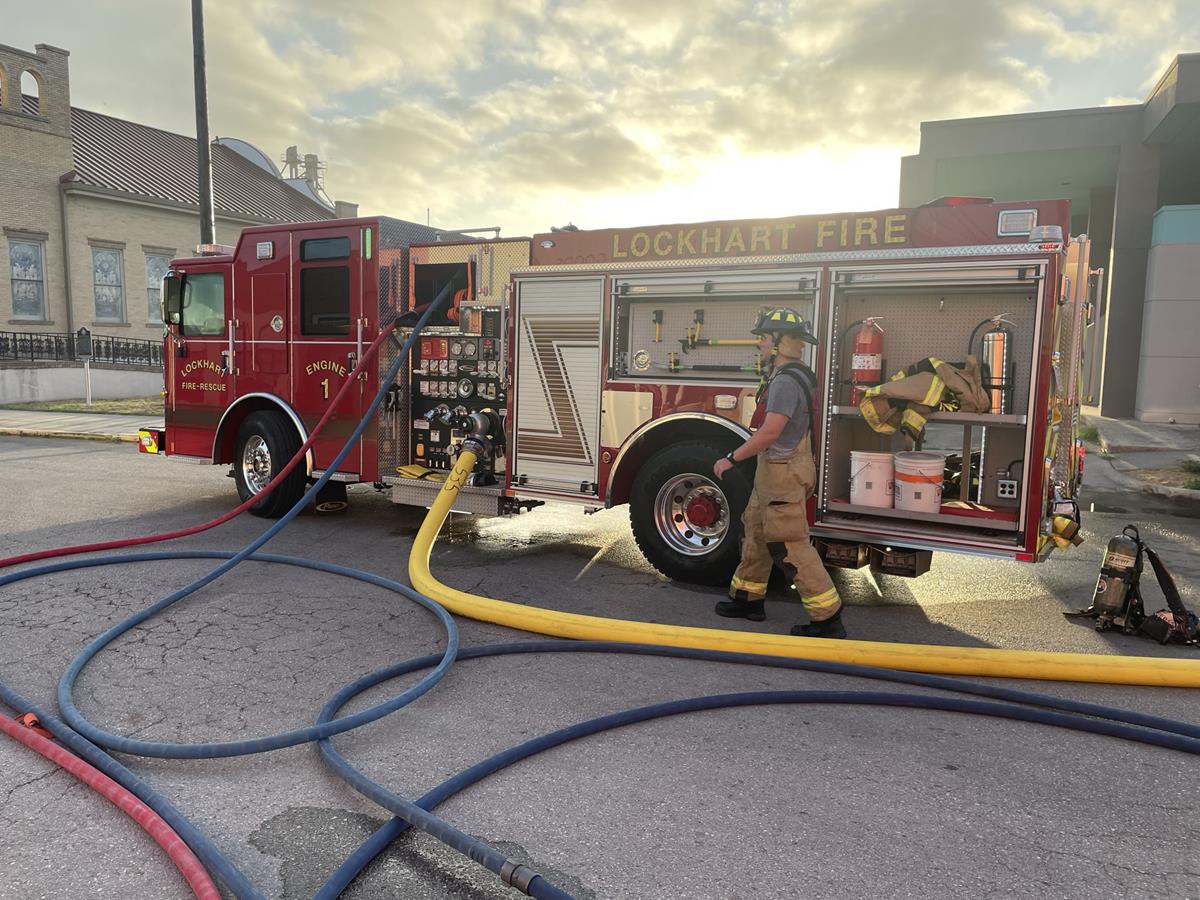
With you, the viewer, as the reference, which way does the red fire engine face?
facing away from the viewer and to the left of the viewer

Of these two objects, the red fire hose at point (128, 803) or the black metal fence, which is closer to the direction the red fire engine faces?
the black metal fence

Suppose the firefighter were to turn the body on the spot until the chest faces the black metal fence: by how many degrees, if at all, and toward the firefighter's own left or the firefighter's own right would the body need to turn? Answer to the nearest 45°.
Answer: approximately 45° to the firefighter's own right

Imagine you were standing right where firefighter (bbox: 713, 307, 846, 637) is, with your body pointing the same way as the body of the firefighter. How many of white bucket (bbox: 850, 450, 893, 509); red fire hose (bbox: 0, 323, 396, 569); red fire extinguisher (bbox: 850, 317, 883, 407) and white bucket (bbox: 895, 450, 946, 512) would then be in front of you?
1

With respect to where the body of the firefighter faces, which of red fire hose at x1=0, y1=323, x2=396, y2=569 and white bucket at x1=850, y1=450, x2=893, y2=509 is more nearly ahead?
the red fire hose

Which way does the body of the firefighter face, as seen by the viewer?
to the viewer's left

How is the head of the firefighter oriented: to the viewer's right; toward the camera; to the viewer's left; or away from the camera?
to the viewer's left

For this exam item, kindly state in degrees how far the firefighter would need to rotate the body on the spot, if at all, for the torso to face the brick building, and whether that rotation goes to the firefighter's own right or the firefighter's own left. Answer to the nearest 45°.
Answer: approximately 45° to the firefighter's own right

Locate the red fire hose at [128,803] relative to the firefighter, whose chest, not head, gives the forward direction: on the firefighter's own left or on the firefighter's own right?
on the firefighter's own left

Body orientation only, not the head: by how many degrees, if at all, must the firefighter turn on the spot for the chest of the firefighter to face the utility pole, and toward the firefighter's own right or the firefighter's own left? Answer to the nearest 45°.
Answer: approximately 45° to the firefighter's own right

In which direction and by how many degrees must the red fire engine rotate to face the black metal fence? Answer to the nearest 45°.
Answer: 0° — it already faces it
